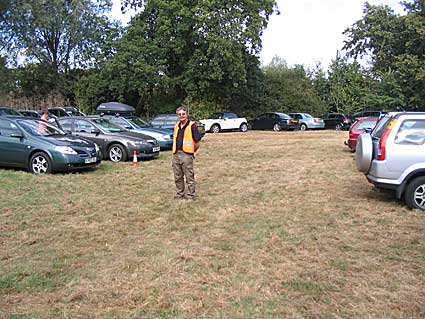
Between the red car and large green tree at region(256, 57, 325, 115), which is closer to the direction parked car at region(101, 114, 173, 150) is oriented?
the red car

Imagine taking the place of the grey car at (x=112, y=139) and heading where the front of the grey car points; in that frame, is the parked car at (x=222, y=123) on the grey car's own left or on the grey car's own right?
on the grey car's own left

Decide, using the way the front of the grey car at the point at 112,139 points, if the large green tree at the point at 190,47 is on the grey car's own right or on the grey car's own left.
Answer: on the grey car's own left

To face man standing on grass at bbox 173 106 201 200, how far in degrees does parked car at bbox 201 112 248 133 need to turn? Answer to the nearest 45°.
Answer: approximately 45° to its left

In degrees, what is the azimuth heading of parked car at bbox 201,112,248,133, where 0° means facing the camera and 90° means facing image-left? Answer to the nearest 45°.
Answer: approximately 45°

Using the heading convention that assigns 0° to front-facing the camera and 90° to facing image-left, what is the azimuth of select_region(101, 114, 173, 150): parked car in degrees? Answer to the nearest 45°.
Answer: approximately 315°

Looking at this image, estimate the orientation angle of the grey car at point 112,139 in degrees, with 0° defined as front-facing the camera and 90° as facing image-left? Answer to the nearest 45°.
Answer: approximately 315°
